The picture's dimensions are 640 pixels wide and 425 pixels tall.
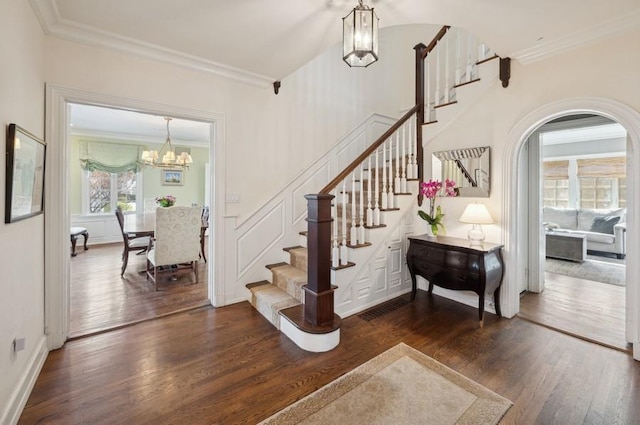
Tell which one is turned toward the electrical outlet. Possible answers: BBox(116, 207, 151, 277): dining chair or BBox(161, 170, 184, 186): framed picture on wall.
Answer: the framed picture on wall

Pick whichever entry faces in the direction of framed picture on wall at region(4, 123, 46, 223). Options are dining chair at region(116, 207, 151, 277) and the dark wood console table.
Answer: the dark wood console table

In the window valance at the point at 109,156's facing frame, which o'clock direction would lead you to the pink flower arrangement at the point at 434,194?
The pink flower arrangement is roughly at 11 o'clock from the window valance.

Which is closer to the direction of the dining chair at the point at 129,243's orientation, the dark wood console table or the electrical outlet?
the dark wood console table

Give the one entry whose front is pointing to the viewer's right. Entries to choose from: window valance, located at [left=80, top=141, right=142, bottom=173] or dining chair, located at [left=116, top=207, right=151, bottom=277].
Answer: the dining chair

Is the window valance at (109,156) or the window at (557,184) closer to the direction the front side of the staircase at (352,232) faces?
the window valance

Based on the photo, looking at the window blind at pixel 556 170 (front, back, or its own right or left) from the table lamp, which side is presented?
front

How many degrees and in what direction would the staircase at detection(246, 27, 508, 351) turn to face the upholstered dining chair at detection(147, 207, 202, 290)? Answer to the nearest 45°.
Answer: approximately 45° to its right

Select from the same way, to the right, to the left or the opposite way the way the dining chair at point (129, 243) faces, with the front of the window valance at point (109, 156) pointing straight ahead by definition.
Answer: to the left

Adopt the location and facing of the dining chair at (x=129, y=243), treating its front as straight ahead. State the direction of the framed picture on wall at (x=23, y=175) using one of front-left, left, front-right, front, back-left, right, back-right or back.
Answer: right

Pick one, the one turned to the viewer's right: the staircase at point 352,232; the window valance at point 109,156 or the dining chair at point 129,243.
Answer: the dining chair

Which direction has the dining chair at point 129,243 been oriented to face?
to the viewer's right

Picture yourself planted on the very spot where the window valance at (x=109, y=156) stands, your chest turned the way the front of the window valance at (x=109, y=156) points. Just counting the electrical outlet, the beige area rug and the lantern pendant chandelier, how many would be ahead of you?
3

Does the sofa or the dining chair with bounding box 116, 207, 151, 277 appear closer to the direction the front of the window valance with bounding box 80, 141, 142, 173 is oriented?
the dining chair

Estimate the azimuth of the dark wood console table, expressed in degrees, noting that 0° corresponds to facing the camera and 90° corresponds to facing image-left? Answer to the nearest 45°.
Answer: approximately 45°

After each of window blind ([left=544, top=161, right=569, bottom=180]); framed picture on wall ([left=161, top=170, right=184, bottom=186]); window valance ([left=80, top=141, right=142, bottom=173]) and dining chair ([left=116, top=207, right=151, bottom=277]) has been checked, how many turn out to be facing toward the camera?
3
